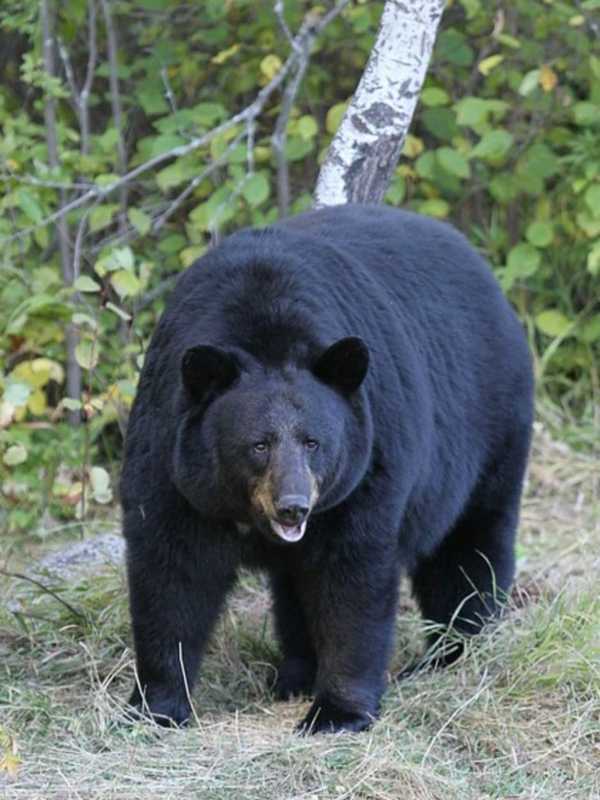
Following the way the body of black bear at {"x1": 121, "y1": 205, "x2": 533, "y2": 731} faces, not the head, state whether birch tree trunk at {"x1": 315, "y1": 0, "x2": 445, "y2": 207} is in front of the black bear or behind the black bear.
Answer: behind

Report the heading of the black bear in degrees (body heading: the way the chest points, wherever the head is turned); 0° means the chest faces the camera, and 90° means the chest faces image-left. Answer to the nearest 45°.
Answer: approximately 45°
